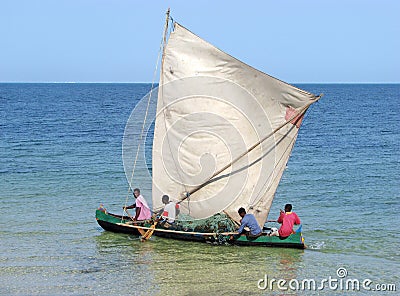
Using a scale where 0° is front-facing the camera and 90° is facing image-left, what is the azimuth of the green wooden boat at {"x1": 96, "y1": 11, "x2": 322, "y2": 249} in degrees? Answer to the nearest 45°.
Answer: approximately 90°

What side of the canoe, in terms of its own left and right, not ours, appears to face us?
left
